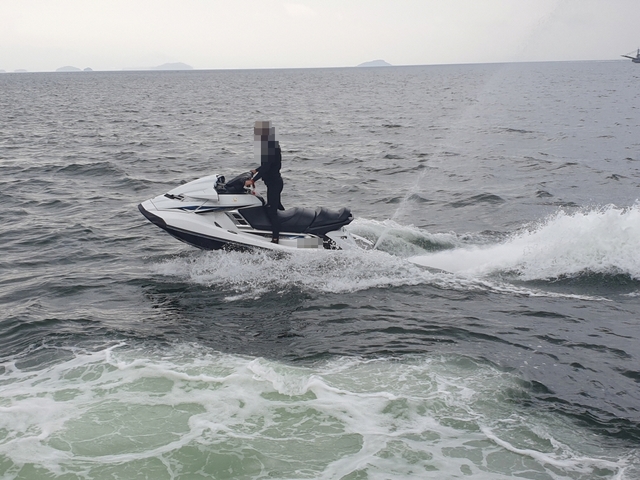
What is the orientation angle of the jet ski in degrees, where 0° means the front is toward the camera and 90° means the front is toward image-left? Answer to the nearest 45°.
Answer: approximately 90°

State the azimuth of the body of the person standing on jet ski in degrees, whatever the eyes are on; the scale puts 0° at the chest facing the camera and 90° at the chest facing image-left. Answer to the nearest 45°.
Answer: approximately 90°
